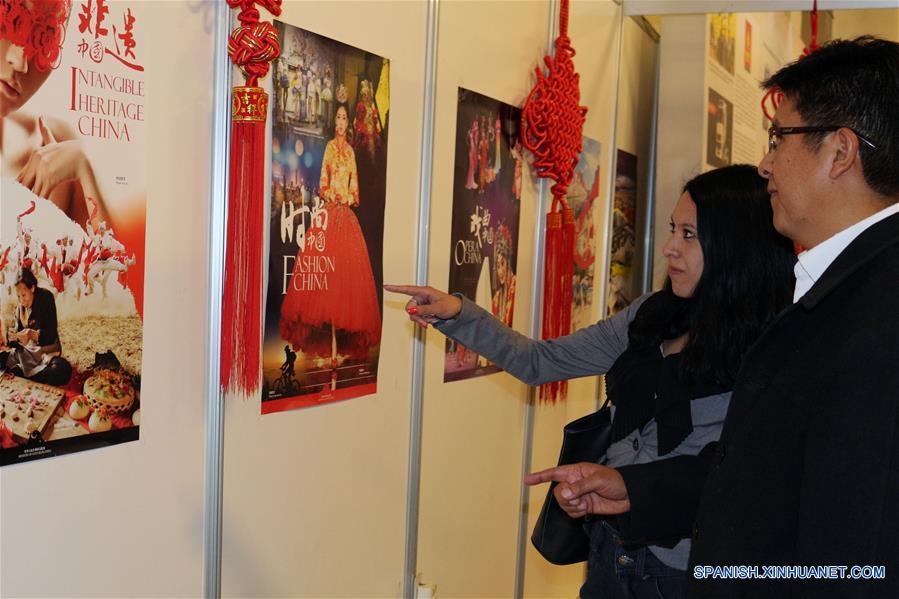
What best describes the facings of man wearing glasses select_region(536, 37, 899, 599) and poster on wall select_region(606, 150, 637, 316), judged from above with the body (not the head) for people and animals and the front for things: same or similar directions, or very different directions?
very different directions

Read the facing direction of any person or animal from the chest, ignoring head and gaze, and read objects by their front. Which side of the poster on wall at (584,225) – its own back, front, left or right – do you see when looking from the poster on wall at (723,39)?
left

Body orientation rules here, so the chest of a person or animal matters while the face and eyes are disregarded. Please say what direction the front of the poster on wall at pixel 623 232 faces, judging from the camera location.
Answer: facing to the right of the viewer

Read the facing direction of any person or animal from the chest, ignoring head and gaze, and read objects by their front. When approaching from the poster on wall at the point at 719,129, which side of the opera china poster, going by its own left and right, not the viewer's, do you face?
left

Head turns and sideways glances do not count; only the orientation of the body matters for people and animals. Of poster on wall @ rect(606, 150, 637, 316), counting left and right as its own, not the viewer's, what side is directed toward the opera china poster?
right

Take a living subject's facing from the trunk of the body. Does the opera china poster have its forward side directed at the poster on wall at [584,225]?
no

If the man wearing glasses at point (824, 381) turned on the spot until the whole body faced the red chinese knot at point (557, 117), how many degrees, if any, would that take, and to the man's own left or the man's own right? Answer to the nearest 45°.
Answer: approximately 45° to the man's own right

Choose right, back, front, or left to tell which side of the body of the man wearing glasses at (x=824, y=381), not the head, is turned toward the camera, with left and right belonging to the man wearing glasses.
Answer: left

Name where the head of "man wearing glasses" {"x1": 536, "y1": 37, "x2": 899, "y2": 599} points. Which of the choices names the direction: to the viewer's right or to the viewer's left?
to the viewer's left

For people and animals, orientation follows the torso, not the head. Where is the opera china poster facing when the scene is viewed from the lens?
facing the viewer and to the right of the viewer

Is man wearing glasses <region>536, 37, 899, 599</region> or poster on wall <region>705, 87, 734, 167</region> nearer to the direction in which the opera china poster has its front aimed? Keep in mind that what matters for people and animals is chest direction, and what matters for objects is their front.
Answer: the man wearing glasses

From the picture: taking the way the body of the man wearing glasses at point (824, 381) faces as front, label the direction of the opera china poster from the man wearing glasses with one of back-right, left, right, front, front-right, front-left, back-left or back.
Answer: front-right

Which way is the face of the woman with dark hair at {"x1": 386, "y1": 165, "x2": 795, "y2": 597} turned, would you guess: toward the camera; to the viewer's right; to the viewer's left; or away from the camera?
to the viewer's left

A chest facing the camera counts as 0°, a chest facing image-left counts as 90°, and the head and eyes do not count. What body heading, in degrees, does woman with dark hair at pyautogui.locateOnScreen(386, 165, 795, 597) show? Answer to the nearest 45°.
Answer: approximately 45°
